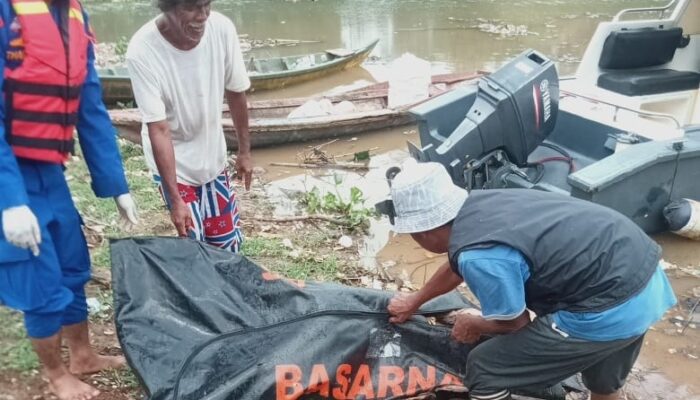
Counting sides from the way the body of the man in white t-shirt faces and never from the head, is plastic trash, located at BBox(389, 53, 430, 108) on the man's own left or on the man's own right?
on the man's own left

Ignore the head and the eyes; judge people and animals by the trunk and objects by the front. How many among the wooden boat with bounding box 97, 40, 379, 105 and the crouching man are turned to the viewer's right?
1

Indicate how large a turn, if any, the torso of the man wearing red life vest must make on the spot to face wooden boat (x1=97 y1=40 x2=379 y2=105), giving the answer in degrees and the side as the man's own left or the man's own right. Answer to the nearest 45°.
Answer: approximately 90° to the man's own left

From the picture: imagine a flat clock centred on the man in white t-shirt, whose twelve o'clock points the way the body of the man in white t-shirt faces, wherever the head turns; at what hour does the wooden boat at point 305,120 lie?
The wooden boat is roughly at 8 o'clock from the man in white t-shirt.

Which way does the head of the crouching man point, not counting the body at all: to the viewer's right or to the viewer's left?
to the viewer's left

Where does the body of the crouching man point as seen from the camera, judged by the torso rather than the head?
to the viewer's left

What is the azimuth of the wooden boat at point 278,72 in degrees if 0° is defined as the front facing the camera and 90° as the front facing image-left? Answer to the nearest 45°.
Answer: approximately 270°

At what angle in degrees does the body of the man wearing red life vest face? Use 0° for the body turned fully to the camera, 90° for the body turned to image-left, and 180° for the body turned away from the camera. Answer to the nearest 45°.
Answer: approximately 315°

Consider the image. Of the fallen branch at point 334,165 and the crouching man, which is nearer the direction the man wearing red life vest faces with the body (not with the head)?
the crouching man
